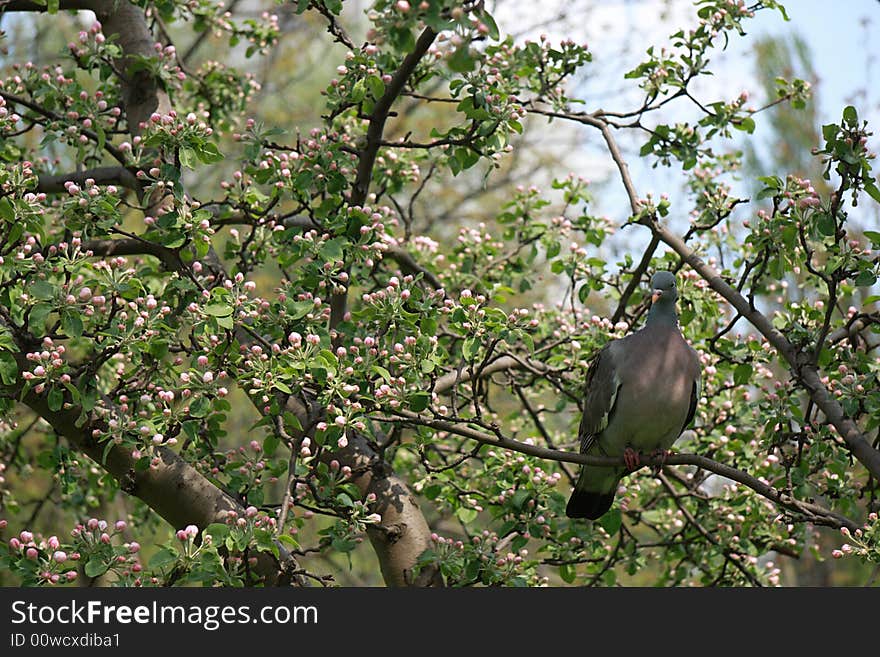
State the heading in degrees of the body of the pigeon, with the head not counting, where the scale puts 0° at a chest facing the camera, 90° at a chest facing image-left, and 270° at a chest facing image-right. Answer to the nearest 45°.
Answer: approximately 315°
